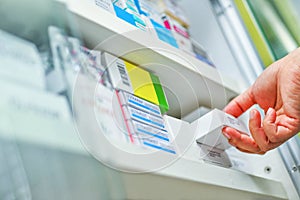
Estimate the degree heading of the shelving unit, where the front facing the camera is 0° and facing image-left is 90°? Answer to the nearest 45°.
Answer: approximately 315°
